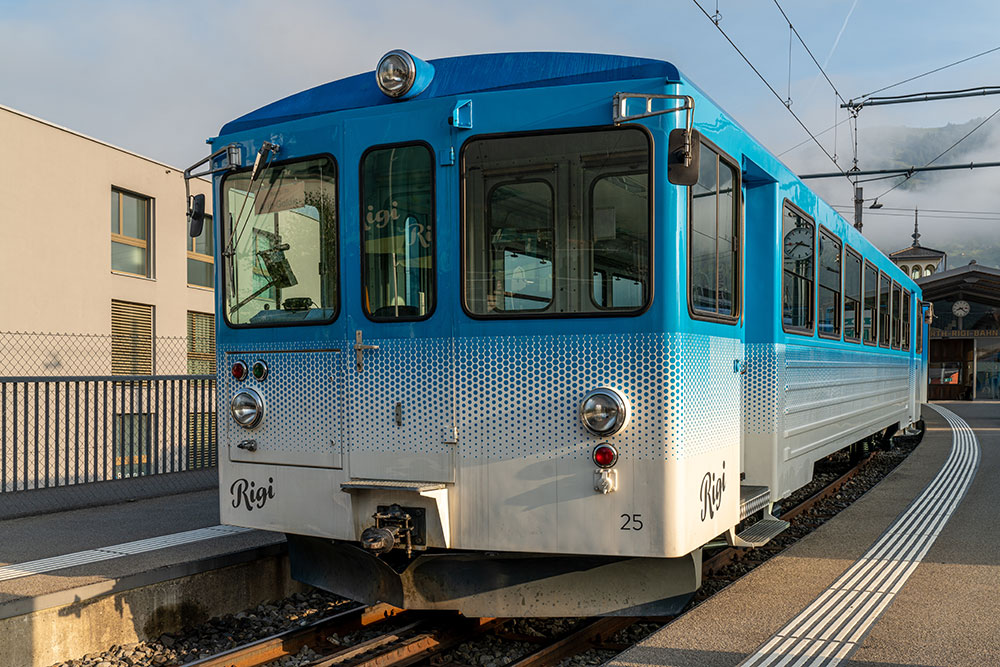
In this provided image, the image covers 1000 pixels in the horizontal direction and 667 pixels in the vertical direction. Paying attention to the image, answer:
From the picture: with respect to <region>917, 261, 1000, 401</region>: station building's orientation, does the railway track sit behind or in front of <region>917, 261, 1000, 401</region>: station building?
in front

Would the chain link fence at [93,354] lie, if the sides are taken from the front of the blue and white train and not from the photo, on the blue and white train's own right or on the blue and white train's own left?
on the blue and white train's own right

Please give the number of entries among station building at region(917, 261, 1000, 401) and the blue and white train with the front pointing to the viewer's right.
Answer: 0

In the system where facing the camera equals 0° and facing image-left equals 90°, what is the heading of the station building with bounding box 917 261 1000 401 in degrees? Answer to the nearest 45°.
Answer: approximately 0°

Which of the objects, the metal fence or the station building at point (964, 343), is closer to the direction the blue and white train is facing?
the metal fence

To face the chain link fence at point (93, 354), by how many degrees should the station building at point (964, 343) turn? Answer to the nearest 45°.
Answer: approximately 45° to its right

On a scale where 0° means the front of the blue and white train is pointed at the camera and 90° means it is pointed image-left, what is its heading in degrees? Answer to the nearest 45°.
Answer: approximately 45°

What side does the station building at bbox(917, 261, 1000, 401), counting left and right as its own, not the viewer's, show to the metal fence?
front

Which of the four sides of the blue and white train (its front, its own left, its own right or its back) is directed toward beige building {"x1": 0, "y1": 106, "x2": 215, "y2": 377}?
right

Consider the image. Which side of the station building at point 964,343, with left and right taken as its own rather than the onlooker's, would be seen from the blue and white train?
front

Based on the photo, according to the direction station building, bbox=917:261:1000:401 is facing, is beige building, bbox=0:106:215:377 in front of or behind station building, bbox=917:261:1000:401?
in front
